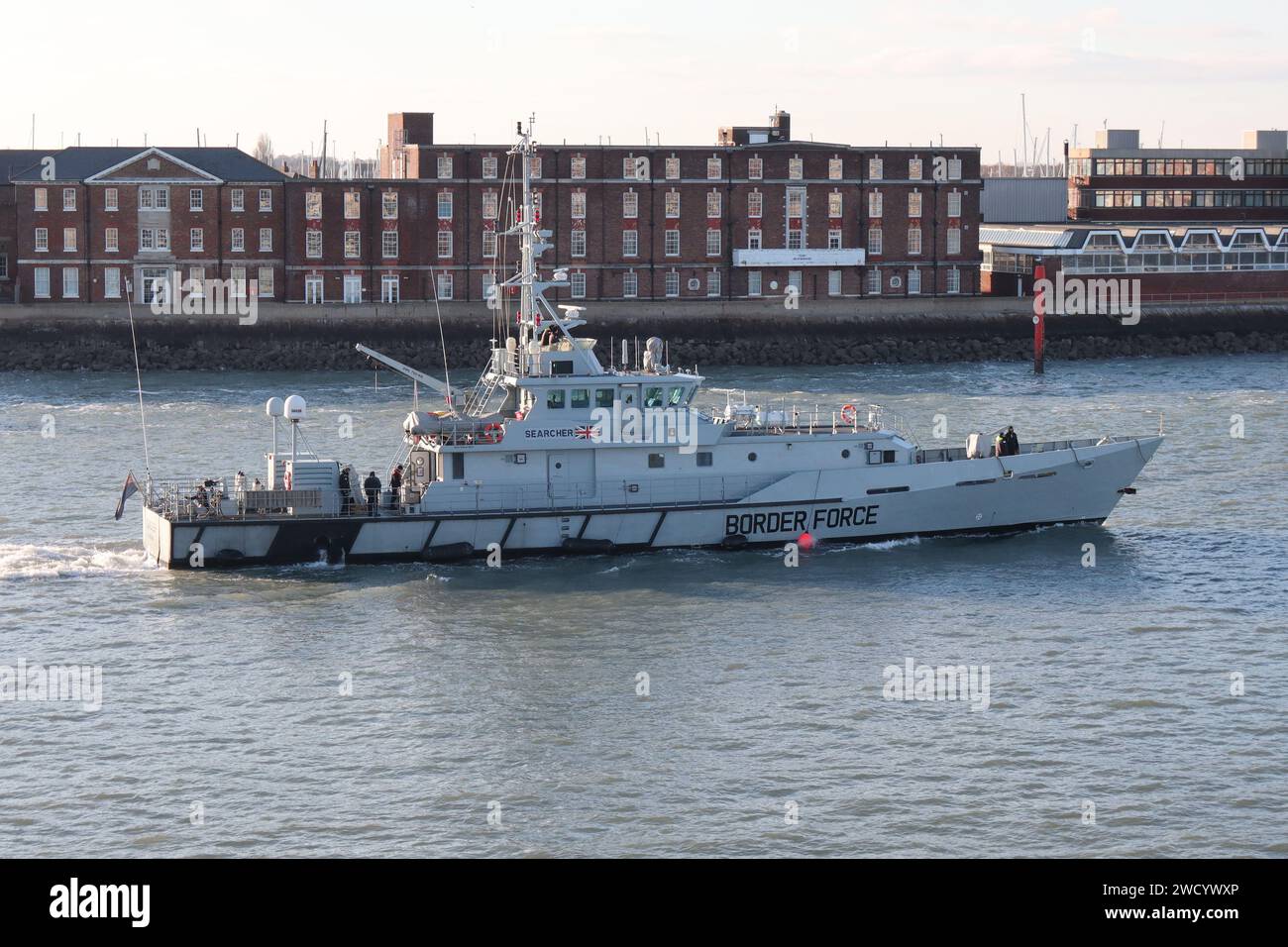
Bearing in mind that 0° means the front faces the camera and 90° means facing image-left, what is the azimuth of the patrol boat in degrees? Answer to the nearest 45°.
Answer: approximately 270°
